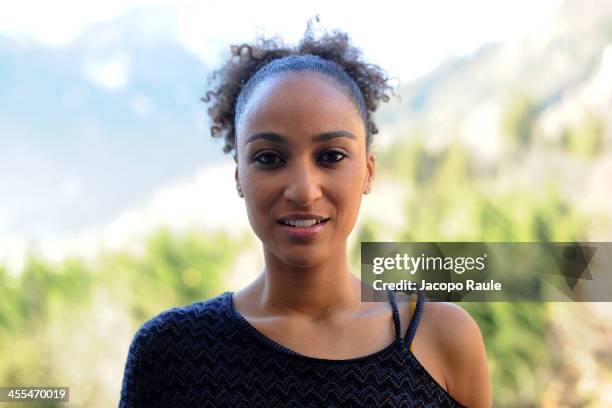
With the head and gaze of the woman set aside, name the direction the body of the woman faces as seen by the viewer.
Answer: toward the camera
